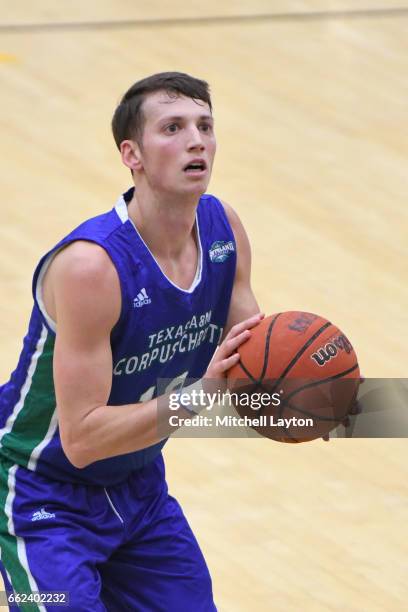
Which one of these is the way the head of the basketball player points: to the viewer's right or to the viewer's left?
to the viewer's right
